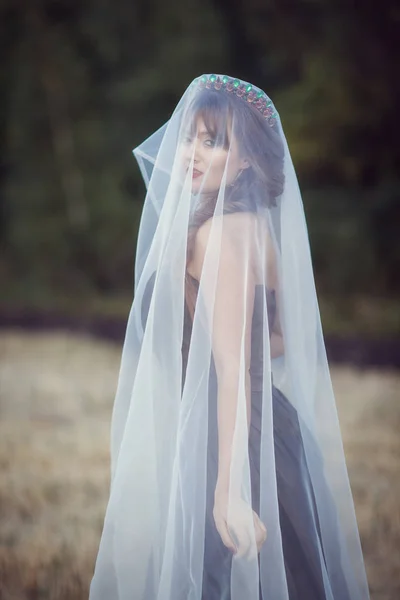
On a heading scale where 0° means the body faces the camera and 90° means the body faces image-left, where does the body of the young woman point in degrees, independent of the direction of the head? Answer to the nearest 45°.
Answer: approximately 90°

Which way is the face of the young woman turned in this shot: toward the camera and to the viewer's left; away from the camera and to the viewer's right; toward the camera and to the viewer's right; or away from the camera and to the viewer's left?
toward the camera and to the viewer's left
